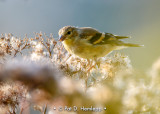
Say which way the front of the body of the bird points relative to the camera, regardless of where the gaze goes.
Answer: to the viewer's left
